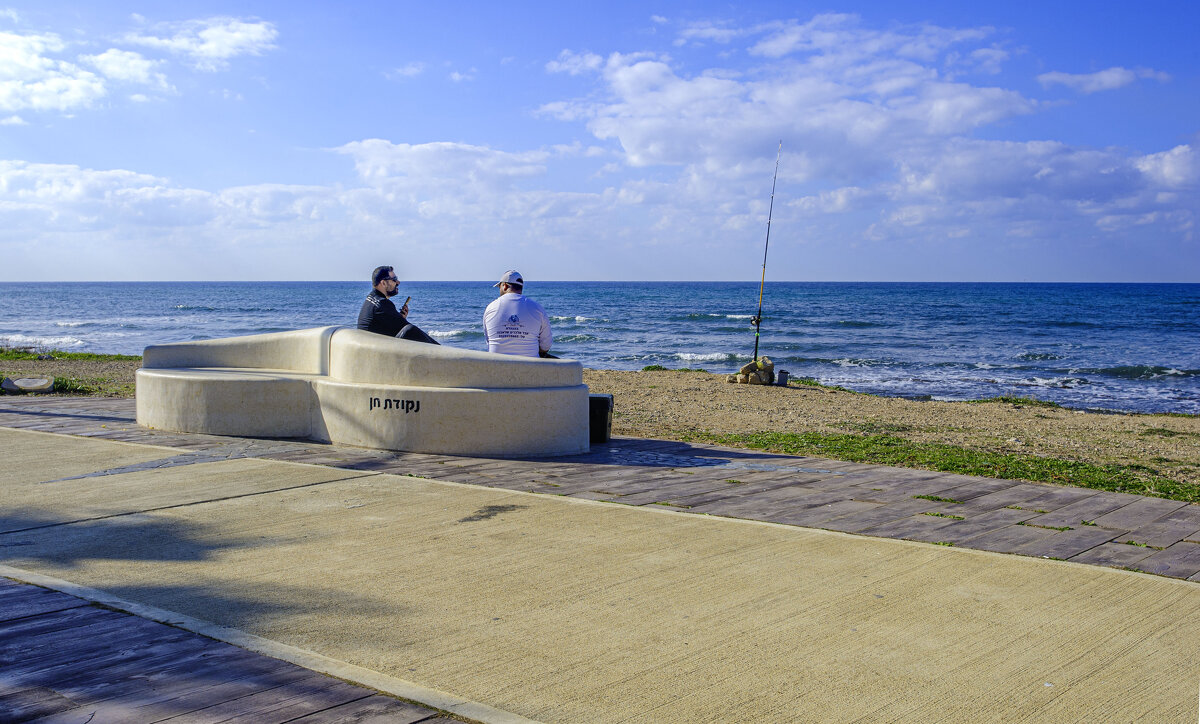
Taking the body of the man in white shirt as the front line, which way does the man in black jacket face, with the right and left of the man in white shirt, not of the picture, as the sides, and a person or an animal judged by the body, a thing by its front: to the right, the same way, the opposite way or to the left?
to the right

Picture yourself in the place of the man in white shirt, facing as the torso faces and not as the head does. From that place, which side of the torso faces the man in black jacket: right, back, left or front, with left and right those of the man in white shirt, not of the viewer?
left

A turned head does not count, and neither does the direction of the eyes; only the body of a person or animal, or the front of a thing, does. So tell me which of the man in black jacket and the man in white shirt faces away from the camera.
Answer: the man in white shirt

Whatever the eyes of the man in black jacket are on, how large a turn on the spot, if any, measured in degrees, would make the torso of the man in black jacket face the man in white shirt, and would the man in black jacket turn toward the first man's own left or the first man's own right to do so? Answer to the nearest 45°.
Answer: approximately 45° to the first man's own right

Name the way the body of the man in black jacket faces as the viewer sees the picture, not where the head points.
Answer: to the viewer's right

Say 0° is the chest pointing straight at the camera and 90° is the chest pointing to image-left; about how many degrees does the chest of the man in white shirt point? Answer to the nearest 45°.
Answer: approximately 180°

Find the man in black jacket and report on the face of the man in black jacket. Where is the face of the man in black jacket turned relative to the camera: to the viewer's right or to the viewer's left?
to the viewer's right
